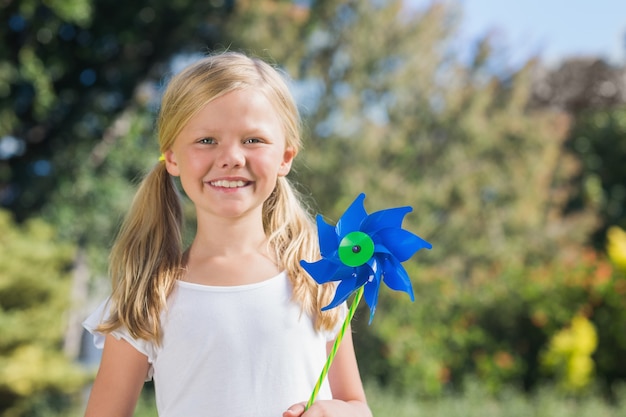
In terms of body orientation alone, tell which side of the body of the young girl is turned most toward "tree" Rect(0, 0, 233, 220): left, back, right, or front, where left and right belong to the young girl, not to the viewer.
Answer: back

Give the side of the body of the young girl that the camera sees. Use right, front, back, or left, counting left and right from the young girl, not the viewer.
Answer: front

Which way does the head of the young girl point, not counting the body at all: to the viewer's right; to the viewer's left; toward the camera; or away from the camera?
toward the camera
